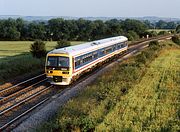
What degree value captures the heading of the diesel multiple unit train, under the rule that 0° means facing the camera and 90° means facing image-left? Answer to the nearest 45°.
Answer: approximately 45°

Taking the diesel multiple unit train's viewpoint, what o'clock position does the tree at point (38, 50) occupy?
The tree is roughly at 4 o'clock from the diesel multiple unit train.
